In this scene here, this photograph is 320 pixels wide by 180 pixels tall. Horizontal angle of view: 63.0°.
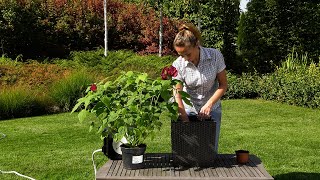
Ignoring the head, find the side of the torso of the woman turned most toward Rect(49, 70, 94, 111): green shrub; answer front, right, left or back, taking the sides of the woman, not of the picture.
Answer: right

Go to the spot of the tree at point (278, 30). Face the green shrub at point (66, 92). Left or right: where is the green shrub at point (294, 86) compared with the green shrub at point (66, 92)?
left

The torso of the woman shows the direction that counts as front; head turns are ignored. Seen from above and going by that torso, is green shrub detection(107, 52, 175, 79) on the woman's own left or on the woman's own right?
on the woman's own right

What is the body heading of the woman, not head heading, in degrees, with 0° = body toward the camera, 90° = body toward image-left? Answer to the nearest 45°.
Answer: approximately 45°

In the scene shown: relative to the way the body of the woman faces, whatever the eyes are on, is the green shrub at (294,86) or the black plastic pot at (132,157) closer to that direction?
the black plastic pot
